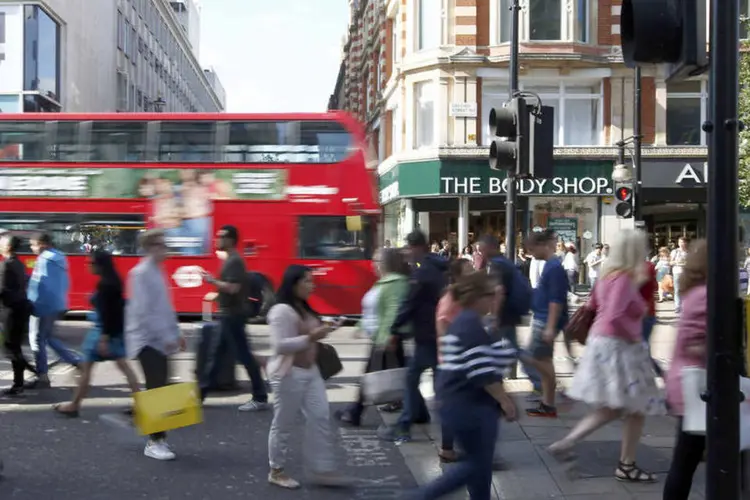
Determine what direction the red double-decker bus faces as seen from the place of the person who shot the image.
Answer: facing to the right of the viewer

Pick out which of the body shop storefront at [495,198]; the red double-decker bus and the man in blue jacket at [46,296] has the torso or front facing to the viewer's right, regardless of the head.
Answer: the red double-decker bus

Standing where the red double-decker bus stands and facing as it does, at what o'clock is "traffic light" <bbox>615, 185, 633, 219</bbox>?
The traffic light is roughly at 12 o'clock from the red double-decker bus.

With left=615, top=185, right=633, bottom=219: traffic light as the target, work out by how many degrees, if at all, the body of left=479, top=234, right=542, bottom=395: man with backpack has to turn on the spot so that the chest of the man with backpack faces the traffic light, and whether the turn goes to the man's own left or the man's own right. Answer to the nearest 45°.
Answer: approximately 90° to the man's own right

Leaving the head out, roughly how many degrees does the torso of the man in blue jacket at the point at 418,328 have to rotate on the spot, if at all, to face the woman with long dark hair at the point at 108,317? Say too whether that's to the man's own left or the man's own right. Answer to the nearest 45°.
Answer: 0° — they already face them

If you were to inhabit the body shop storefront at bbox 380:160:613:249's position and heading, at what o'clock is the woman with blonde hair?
The woman with blonde hair is roughly at 12 o'clock from the body shop storefront.

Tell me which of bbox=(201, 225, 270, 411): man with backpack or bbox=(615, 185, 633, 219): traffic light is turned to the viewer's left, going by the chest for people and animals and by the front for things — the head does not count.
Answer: the man with backpack
